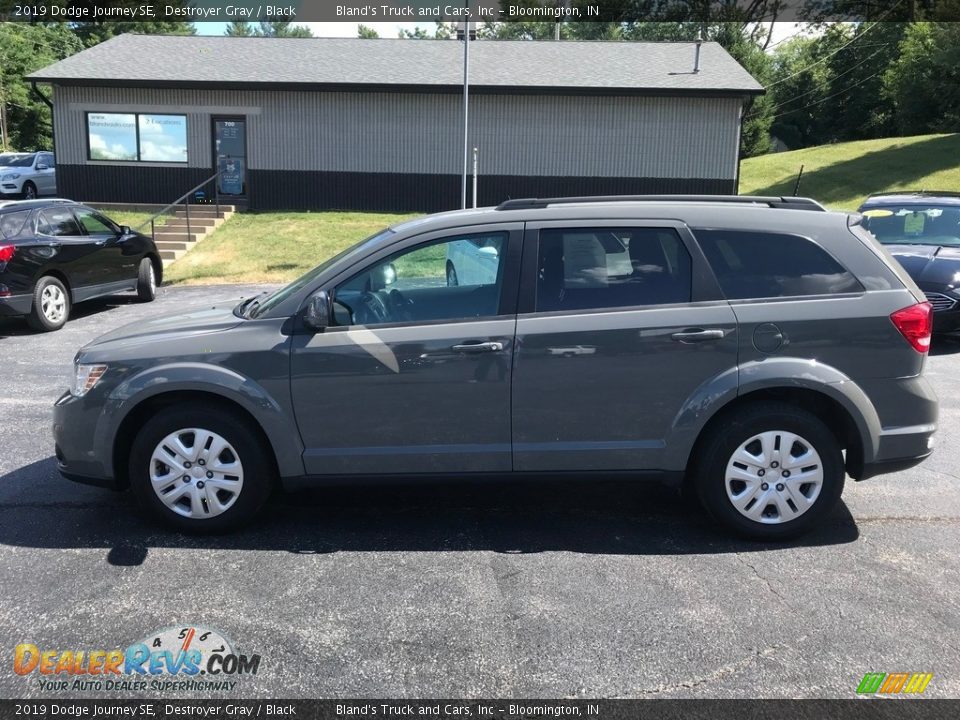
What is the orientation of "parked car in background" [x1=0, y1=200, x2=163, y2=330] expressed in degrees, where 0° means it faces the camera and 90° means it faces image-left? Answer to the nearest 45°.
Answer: approximately 225°

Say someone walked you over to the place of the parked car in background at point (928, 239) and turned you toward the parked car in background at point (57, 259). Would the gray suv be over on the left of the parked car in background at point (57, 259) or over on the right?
left

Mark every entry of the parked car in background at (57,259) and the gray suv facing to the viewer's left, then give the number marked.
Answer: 1

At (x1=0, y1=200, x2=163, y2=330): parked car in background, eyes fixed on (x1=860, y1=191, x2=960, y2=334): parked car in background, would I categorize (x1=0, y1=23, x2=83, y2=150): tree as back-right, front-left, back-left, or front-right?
back-left

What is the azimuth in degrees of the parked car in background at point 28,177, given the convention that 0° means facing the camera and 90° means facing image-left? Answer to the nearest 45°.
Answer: approximately 45°

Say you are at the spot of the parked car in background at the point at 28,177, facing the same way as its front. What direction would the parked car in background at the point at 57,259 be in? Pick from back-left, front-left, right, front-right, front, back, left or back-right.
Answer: front-left

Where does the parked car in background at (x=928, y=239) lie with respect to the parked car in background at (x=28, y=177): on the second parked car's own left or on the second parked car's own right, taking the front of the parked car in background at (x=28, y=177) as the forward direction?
on the second parked car's own left

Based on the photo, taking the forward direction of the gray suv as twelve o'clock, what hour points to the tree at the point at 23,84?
The tree is roughly at 2 o'clock from the gray suv.

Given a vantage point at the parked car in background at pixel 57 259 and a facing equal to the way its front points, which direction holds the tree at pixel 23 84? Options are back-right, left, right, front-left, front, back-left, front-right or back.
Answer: front-left

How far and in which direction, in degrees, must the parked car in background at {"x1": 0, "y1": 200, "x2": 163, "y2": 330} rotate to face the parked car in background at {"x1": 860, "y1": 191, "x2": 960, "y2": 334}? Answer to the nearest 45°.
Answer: approximately 90° to its right

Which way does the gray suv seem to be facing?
to the viewer's left
